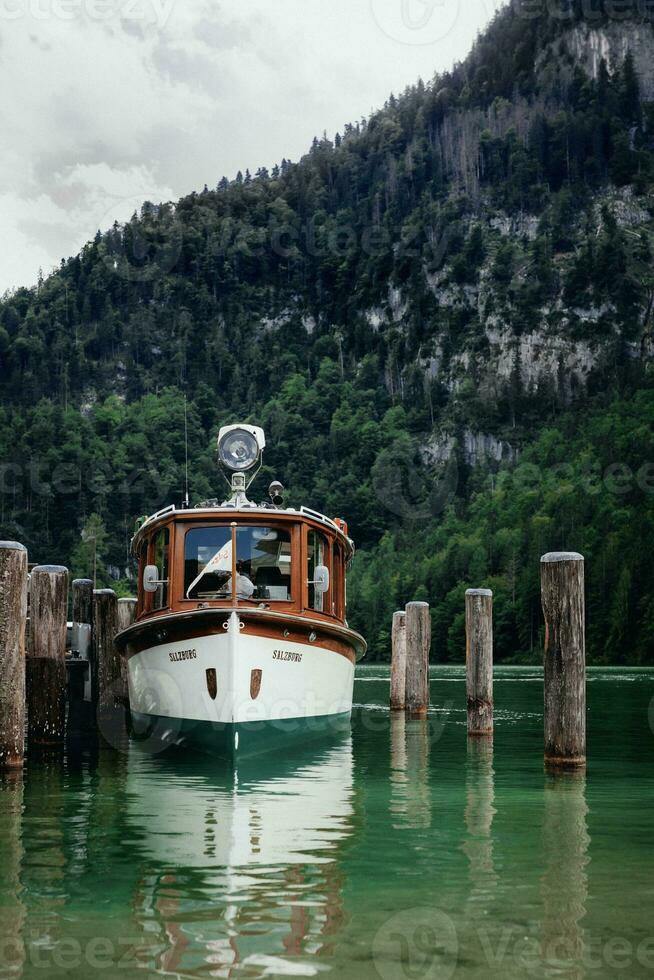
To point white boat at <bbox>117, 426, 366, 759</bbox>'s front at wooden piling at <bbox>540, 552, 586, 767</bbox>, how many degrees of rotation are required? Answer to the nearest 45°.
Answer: approximately 45° to its left

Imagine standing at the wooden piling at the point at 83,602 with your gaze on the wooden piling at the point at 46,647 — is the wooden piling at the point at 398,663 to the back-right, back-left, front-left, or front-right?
back-left

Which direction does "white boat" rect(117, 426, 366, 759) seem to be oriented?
toward the camera

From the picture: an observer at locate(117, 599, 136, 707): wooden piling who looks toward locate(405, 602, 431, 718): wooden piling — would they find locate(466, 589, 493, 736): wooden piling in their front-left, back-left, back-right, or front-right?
front-right

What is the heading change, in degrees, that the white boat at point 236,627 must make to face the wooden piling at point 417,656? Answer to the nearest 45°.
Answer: approximately 135° to its left

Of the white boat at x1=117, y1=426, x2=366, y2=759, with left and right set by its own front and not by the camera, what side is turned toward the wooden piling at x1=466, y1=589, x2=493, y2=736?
left

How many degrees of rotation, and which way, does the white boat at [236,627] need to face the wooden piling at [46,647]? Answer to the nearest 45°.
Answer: approximately 90° to its right
